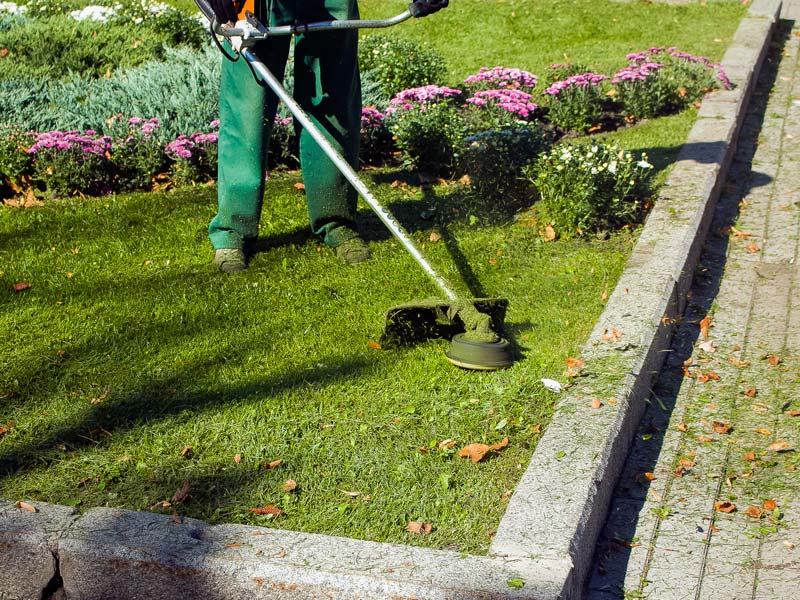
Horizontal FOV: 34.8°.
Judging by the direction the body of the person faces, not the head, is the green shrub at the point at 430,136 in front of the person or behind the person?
behind

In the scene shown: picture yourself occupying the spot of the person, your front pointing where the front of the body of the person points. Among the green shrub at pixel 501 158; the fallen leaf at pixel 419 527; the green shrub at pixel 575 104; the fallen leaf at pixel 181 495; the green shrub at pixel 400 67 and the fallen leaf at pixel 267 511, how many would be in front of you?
3

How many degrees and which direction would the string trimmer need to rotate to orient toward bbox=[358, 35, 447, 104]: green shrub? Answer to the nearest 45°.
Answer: approximately 135° to its left

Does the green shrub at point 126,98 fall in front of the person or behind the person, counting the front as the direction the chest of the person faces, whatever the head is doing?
behind

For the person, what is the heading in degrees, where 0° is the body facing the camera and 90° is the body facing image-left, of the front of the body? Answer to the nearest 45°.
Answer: approximately 0°

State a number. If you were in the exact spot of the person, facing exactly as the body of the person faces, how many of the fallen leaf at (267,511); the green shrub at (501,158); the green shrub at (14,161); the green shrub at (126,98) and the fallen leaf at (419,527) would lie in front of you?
2

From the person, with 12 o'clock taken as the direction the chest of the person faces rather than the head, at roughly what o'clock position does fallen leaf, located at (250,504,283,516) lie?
The fallen leaf is roughly at 12 o'clock from the person.

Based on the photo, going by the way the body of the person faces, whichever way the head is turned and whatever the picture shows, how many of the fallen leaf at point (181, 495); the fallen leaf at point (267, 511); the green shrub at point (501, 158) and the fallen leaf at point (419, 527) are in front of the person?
3

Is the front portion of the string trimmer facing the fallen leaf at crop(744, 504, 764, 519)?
yes

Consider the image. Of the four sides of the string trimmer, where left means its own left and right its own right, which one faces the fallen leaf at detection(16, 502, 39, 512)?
right

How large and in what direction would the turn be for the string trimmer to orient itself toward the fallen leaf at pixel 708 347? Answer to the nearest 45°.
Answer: approximately 45° to its left

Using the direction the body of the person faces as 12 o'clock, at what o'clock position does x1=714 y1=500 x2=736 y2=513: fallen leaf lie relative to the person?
The fallen leaf is roughly at 11 o'clock from the person.

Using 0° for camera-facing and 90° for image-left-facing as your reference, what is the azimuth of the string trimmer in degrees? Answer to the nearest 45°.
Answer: approximately 315°

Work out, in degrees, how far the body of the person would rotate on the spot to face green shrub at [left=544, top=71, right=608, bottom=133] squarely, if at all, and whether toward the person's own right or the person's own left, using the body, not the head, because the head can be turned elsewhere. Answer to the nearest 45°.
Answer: approximately 135° to the person's own left

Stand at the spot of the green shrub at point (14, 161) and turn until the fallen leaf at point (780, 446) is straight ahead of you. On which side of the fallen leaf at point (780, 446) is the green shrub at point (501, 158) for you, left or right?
left

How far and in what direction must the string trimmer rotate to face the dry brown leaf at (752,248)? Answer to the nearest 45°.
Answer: approximately 90° to its left
